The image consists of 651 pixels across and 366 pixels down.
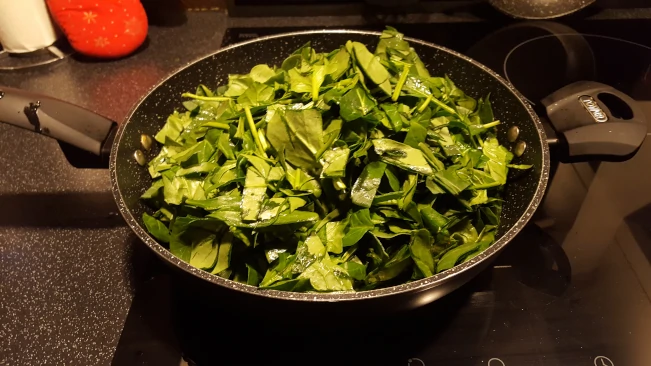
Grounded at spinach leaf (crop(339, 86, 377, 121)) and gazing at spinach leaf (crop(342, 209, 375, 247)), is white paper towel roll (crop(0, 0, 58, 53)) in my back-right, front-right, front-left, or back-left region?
back-right

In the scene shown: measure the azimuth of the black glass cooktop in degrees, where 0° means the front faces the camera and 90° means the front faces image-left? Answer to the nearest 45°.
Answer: approximately 0°
